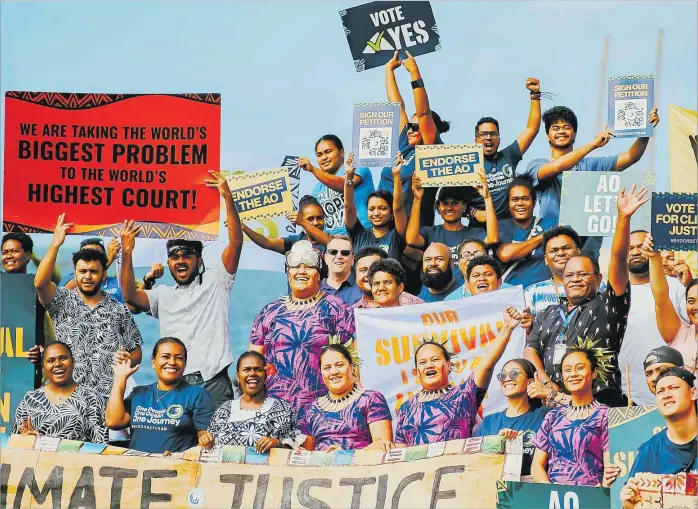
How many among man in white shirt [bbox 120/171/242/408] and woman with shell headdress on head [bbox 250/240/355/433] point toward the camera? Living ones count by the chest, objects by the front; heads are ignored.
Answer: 2

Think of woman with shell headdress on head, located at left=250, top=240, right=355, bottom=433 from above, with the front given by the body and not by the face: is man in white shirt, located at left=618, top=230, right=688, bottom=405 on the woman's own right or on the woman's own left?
on the woman's own left

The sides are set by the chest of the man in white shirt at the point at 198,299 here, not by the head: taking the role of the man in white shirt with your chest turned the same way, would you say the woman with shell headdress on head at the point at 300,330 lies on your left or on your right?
on your left

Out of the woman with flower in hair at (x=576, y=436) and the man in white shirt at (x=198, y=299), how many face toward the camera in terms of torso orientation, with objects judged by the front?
2

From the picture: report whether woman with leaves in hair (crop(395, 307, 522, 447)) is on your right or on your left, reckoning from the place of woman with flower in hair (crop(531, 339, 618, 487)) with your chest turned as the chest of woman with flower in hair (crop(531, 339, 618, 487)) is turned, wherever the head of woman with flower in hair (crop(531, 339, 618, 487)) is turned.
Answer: on your right

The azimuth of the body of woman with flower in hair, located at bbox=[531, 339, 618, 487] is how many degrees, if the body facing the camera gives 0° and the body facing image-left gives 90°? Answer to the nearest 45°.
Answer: approximately 0°
